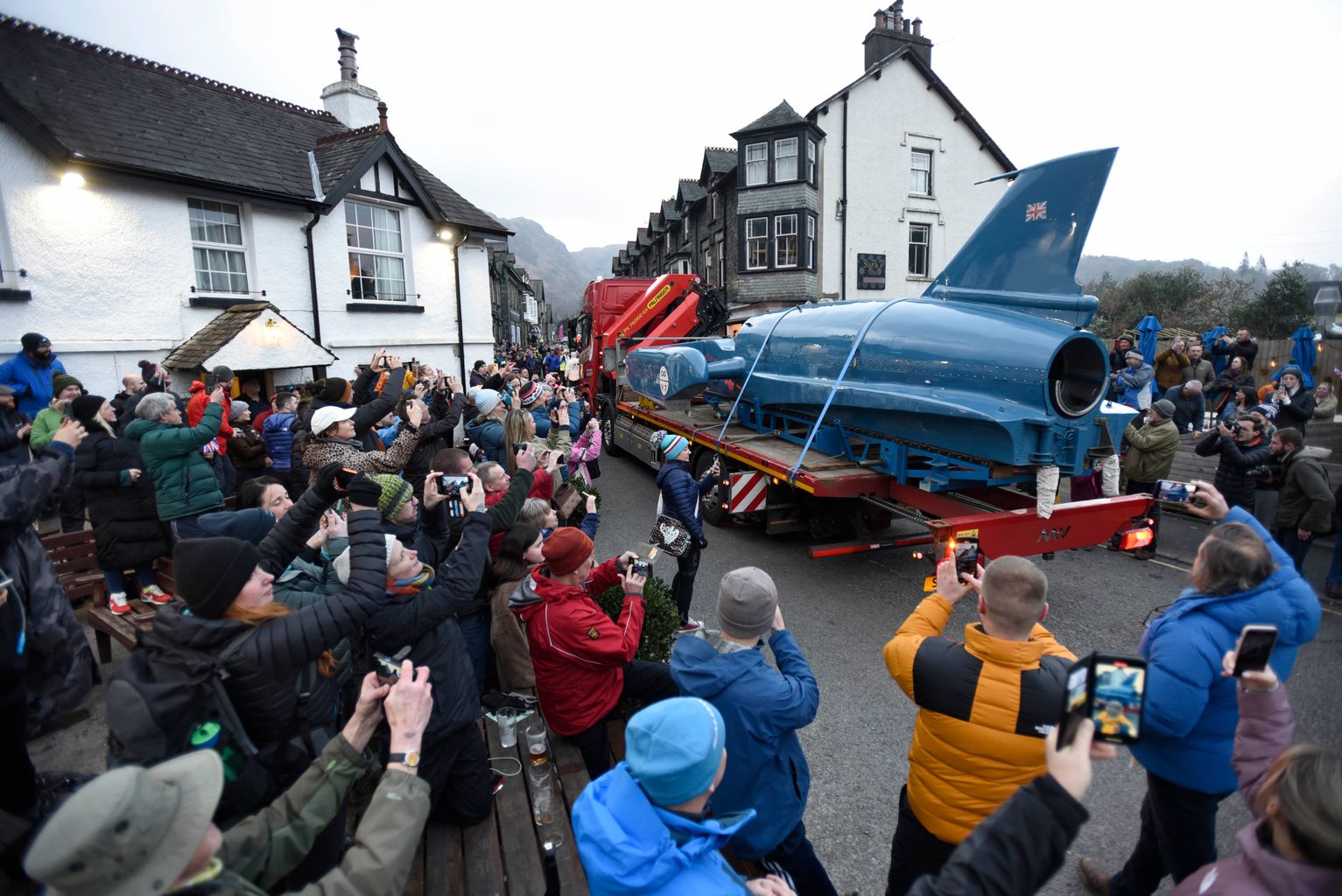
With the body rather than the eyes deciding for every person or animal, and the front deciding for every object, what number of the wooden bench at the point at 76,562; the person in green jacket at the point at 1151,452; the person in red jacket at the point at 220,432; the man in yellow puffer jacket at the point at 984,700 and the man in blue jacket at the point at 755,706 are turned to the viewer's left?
1

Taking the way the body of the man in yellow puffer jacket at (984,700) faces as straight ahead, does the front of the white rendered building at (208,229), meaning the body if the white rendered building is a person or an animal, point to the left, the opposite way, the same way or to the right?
to the right

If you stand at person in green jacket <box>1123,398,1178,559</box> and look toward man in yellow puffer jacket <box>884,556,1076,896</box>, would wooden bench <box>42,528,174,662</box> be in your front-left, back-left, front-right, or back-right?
front-right

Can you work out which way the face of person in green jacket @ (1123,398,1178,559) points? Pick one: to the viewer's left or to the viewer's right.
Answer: to the viewer's left

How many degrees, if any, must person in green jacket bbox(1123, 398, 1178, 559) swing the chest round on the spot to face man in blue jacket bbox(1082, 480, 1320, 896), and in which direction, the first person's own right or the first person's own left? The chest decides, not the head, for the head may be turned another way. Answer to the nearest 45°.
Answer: approximately 90° to the first person's own left

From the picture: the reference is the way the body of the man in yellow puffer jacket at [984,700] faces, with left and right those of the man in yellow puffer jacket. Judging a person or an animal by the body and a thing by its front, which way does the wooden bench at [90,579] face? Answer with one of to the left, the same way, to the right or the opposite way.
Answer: to the right

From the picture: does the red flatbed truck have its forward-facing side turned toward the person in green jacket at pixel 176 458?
no

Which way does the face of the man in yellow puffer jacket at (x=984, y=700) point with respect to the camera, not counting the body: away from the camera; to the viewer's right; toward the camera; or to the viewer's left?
away from the camera

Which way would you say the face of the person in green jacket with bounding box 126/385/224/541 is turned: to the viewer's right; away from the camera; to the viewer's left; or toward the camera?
to the viewer's right

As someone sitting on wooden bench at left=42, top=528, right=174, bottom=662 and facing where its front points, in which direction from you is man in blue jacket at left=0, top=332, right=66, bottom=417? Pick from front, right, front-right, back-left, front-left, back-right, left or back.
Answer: back-left

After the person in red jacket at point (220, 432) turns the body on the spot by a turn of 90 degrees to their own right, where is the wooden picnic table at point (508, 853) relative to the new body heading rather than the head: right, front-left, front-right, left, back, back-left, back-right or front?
front

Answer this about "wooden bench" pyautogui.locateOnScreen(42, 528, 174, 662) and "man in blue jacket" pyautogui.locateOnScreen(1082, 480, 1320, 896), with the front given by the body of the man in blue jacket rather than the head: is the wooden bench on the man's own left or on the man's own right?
on the man's own left

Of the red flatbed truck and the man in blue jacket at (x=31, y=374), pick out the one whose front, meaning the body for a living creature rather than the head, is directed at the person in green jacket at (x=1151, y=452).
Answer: the man in blue jacket

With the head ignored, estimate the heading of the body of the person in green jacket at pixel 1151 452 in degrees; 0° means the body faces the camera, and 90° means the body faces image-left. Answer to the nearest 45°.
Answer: approximately 90°

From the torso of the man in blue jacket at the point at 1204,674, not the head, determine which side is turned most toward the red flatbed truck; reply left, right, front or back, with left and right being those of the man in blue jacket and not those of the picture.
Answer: front

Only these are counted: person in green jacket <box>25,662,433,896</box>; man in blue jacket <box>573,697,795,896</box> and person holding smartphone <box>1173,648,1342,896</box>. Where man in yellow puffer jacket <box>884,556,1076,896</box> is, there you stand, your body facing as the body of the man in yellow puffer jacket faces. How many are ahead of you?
0

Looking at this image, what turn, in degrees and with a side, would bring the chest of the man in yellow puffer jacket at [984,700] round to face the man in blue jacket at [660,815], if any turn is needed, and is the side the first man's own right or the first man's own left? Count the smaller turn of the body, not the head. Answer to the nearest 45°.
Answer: approximately 135° to the first man's own left

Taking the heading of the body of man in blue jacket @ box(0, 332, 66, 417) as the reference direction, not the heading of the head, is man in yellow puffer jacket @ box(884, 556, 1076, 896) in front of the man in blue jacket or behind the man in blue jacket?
in front
